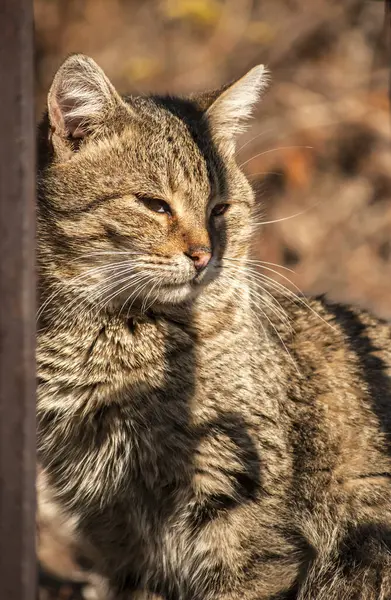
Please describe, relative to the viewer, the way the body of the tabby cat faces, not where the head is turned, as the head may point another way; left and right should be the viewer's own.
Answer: facing the viewer and to the left of the viewer
